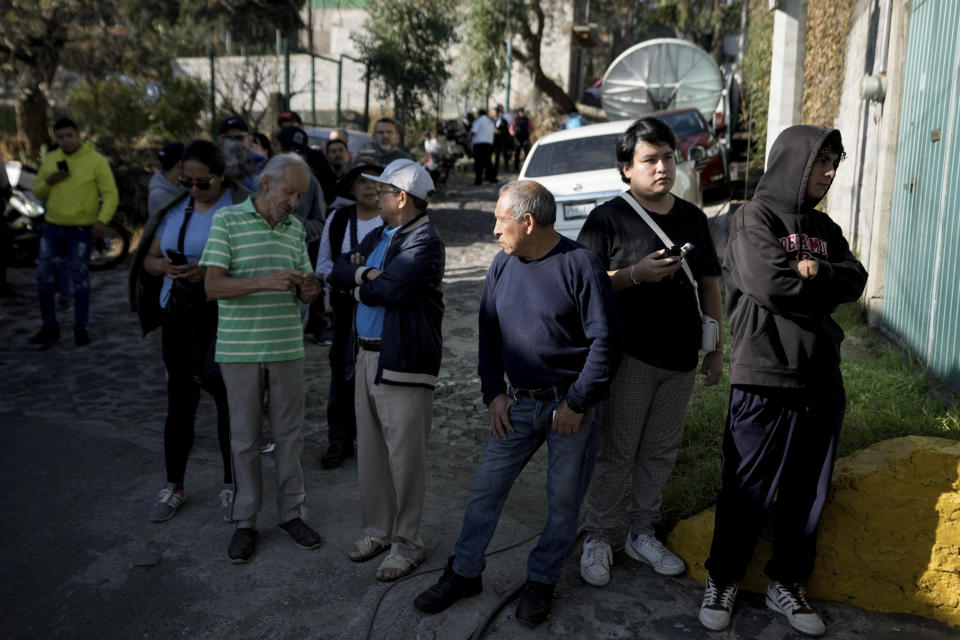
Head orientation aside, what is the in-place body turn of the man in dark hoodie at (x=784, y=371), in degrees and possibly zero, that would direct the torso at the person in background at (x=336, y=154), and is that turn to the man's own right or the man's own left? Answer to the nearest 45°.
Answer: approximately 180°

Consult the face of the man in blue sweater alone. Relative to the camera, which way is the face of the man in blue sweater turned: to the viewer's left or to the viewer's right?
to the viewer's left

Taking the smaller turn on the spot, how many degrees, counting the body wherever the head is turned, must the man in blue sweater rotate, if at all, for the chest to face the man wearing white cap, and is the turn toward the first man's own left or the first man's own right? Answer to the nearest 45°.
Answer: approximately 90° to the first man's own right

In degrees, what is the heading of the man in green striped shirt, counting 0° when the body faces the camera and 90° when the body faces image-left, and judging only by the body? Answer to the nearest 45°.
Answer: approximately 315°

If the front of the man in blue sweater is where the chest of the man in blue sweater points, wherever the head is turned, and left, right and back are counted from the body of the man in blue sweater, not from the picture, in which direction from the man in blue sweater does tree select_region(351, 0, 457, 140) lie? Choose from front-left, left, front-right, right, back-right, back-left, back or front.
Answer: back-right

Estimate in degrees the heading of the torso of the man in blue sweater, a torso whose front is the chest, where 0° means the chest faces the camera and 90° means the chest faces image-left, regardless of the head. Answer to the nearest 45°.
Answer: approximately 45°

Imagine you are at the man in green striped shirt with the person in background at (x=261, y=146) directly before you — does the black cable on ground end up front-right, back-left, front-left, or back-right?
back-right

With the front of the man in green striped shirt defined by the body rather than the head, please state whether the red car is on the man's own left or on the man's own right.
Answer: on the man's own left

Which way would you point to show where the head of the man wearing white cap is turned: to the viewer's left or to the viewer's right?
to the viewer's left

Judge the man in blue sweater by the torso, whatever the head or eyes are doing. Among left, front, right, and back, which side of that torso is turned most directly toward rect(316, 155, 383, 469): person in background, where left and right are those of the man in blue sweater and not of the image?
right
